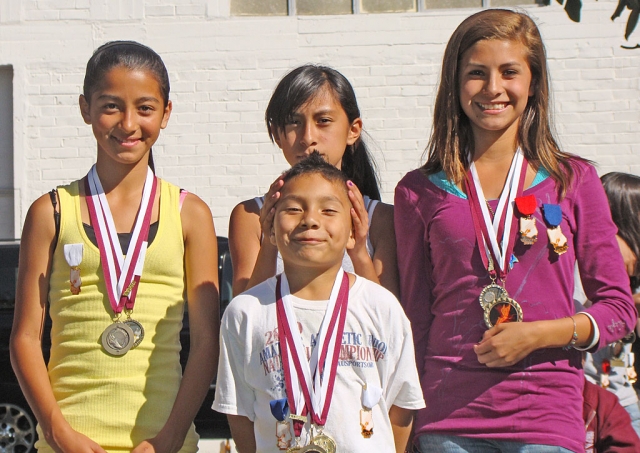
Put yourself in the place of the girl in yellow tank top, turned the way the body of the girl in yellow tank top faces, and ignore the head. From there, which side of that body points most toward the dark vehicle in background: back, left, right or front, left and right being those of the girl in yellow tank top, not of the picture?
back

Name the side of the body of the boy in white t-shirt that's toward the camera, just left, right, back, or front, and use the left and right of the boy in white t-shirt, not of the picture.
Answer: front

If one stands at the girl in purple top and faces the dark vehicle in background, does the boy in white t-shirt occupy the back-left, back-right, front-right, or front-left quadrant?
front-left

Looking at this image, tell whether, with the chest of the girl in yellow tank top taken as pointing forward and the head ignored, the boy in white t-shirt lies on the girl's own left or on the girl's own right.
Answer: on the girl's own left

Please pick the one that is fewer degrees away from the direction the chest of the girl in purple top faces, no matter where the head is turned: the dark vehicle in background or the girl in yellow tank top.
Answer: the girl in yellow tank top

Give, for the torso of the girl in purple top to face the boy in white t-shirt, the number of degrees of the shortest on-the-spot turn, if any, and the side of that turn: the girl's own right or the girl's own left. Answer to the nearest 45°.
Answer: approximately 45° to the girl's own right

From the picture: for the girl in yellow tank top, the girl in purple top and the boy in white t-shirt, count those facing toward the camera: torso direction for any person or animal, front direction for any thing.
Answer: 3

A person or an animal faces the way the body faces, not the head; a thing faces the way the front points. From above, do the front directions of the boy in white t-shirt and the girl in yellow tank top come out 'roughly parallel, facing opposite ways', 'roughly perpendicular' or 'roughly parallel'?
roughly parallel

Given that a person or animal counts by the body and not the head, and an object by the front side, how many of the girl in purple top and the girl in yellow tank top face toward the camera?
2

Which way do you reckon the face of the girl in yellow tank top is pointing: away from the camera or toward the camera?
toward the camera

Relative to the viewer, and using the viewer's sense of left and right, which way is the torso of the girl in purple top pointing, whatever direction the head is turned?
facing the viewer
